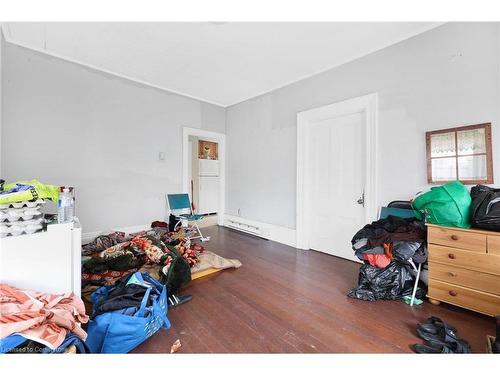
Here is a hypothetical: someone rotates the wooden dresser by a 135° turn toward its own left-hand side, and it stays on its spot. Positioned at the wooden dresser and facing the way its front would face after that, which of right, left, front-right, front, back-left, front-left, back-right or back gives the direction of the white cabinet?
back-right

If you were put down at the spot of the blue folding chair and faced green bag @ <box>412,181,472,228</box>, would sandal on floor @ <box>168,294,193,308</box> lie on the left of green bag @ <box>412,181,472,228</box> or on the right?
right

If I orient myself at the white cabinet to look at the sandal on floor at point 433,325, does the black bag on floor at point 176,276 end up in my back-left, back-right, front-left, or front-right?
front-left

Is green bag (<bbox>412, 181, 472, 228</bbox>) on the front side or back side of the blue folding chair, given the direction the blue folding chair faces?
on the front side

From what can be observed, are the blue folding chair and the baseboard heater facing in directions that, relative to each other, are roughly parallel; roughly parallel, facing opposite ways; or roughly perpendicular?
roughly perpendicular

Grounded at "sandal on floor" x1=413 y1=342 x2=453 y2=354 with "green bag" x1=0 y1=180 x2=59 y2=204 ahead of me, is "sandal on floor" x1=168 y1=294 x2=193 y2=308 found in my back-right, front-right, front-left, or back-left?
front-right

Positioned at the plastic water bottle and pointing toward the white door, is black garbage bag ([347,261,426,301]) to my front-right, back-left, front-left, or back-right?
front-right

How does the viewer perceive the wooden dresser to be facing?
facing the viewer and to the left of the viewer

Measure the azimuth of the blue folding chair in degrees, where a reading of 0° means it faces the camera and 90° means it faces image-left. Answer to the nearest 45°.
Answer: approximately 315°

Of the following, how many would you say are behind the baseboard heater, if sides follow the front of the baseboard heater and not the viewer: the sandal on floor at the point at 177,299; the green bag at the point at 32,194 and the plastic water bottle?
0

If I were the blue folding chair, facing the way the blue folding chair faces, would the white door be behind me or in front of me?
in front

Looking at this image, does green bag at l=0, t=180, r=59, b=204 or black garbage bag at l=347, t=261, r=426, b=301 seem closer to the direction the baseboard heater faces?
the green bag

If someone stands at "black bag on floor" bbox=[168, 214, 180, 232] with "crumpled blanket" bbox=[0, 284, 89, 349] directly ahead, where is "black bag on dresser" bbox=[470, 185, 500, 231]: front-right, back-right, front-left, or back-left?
front-left

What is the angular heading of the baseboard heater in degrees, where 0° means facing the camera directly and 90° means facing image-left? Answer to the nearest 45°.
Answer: approximately 45°
